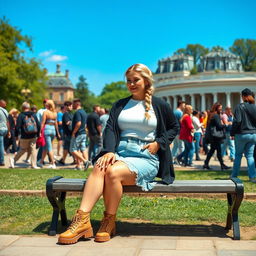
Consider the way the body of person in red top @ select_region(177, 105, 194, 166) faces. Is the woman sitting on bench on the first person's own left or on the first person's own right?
on the first person's own right

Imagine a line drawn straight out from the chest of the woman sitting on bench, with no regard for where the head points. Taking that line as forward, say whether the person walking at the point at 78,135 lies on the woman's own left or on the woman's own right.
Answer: on the woman's own right

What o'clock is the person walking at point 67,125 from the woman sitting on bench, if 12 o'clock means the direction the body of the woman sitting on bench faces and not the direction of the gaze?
The person walking is roughly at 4 o'clock from the woman sitting on bench.

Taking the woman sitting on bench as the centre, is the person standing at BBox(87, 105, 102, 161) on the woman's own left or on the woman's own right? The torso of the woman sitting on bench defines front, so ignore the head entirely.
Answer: on the woman's own right

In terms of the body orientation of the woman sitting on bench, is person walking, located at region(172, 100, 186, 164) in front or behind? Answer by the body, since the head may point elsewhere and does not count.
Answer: behind
